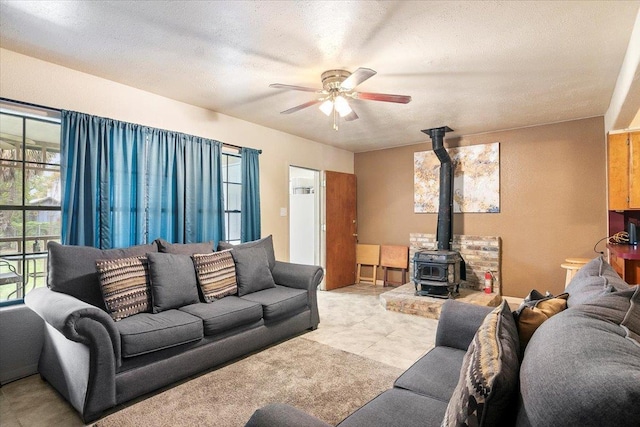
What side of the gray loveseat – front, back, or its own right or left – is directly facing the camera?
left

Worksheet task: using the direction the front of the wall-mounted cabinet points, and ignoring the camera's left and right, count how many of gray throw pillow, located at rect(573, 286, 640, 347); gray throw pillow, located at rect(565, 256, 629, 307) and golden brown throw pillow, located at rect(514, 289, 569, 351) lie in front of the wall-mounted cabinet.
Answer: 3

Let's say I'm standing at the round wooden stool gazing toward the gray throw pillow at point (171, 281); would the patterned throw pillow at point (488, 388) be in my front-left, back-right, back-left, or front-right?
front-left

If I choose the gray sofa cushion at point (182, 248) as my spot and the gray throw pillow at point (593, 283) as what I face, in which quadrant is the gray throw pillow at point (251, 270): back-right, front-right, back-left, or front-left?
front-left

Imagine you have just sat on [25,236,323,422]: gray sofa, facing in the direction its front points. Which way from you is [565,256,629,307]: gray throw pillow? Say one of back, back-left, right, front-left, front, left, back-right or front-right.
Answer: front

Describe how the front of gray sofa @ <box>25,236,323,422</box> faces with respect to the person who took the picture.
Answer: facing the viewer and to the right of the viewer

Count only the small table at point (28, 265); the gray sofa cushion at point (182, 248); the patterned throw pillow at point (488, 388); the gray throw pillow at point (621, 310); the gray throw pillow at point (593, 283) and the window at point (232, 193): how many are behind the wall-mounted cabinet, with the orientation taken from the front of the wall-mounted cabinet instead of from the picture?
0

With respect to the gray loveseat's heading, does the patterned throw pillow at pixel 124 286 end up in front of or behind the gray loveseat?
in front

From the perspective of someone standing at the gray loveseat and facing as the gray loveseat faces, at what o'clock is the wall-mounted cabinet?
The wall-mounted cabinet is roughly at 4 o'clock from the gray loveseat.

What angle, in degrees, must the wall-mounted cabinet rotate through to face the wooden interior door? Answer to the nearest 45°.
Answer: approximately 90° to its right

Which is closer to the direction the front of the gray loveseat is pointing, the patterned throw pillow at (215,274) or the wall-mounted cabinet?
the patterned throw pillow

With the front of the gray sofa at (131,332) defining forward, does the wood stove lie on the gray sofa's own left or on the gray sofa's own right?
on the gray sofa's own left

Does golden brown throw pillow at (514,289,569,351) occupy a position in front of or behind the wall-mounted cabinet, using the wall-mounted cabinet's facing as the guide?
in front

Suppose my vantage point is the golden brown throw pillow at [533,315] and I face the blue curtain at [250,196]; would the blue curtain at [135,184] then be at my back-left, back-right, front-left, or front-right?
front-left

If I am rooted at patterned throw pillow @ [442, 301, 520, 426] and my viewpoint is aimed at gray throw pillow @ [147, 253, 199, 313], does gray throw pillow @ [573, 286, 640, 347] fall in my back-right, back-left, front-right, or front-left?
back-right
